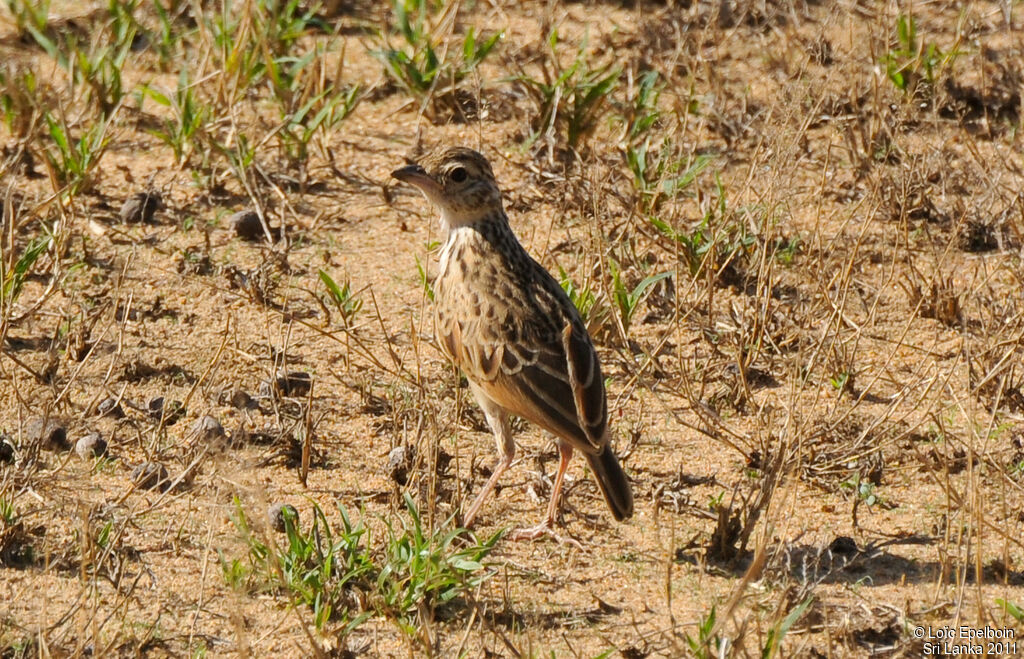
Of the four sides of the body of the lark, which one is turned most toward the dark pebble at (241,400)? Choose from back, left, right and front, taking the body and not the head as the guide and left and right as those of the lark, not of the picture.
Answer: front

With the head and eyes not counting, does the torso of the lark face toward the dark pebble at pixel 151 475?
yes

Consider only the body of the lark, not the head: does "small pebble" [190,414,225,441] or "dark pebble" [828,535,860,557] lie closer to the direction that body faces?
the small pebble

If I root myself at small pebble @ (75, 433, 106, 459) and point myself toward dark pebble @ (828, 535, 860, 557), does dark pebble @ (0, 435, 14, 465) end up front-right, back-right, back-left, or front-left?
back-right

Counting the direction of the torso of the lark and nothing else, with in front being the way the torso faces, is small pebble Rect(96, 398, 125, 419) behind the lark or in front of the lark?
in front

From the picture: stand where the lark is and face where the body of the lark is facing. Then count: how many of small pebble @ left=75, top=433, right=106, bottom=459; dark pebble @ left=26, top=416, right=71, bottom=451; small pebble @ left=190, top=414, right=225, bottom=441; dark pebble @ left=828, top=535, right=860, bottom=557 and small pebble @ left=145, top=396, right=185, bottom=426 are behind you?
1

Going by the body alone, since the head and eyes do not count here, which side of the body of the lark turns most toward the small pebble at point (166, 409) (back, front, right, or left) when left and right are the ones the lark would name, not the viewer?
front

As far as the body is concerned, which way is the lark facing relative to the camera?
to the viewer's left

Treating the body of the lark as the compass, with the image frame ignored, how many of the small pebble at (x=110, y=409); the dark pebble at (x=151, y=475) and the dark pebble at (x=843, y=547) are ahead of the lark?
2

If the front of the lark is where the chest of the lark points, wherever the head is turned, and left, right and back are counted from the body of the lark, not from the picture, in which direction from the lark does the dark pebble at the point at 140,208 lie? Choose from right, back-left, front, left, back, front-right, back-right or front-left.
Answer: front-right

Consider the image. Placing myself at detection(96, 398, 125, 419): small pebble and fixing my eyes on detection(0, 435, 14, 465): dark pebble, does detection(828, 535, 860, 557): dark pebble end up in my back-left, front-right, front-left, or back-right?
back-left

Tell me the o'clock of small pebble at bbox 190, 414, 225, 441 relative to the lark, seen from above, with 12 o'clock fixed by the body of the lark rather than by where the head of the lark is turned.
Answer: The small pebble is roughly at 12 o'clock from the lark.

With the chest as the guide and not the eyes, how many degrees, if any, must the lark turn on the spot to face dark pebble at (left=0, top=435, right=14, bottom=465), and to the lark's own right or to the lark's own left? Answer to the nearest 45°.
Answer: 0° — it already faces it

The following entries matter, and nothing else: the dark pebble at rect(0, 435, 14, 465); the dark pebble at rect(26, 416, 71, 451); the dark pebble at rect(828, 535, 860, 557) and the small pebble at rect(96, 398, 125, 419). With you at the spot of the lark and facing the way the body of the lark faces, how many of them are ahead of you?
3

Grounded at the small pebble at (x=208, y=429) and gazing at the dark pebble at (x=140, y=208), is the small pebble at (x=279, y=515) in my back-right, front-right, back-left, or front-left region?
back-right
